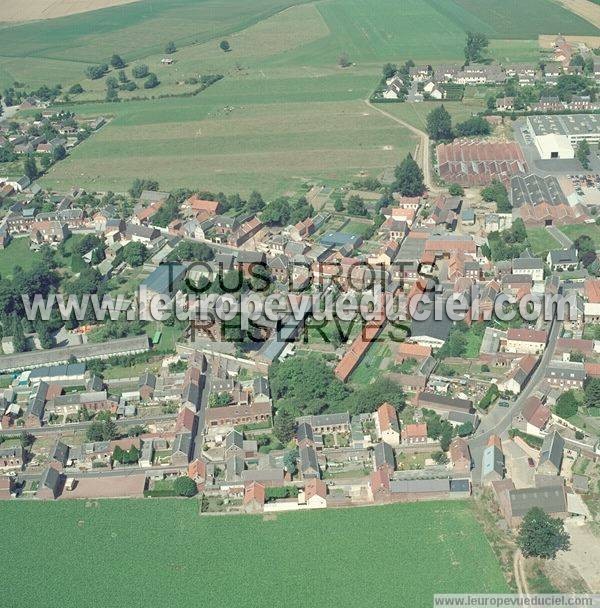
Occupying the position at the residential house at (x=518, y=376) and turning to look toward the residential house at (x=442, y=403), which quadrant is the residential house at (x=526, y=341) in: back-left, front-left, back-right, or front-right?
back-right

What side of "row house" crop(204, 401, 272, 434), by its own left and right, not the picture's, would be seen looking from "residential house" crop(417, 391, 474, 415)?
left

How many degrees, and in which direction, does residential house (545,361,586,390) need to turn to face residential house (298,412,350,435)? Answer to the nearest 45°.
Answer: approximately 45° to its right

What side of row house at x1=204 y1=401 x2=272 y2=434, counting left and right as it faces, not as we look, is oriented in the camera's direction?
front
